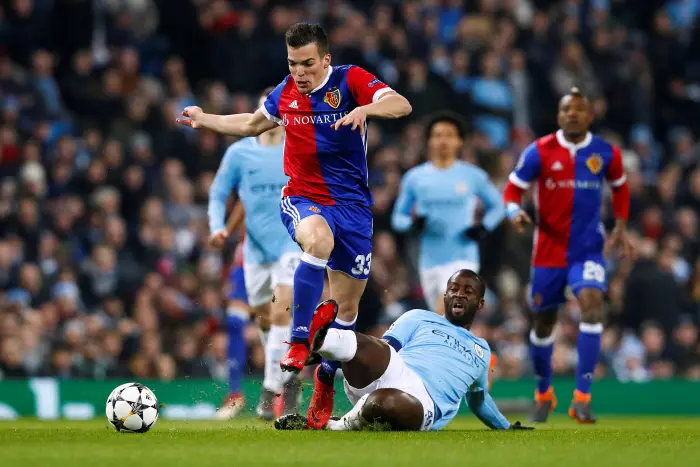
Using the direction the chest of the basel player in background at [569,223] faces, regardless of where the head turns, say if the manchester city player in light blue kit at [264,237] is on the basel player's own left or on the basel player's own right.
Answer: on the basel player's own right

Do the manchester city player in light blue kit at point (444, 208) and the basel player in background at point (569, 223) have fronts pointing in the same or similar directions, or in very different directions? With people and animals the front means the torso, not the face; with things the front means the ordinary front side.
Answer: same or similar directions

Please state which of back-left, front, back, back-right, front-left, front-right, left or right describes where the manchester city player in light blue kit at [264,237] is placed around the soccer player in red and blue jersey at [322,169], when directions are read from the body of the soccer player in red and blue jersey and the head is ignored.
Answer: back-right

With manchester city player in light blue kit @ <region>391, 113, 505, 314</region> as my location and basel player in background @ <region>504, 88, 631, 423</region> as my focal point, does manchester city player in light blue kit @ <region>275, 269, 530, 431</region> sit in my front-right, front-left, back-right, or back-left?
front-right

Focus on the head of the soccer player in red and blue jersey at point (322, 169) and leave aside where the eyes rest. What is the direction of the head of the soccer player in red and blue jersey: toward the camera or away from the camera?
toward the camera

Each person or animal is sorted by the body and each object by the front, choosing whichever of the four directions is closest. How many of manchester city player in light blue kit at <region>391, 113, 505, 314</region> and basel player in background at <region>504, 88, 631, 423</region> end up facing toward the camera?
2

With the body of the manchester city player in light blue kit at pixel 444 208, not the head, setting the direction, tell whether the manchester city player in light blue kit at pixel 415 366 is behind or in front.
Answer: in front

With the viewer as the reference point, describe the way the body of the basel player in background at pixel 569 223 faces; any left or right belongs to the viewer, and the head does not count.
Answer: facing the viewer

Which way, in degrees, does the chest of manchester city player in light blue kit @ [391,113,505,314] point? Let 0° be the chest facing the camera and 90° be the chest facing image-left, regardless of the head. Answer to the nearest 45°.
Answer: approximately 0°

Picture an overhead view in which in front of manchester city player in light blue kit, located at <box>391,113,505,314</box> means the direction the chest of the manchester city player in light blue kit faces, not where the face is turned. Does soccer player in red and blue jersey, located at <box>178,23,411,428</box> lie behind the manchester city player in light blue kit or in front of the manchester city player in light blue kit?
in front
